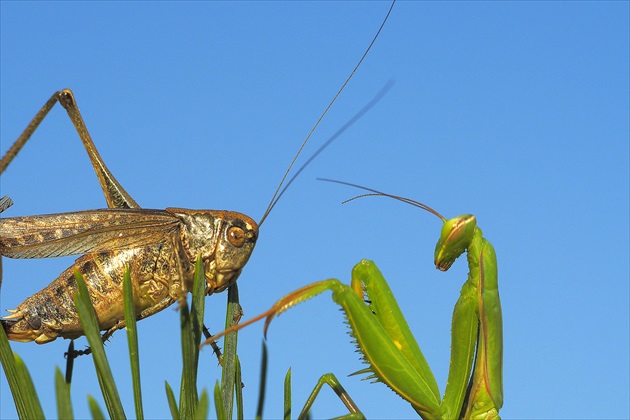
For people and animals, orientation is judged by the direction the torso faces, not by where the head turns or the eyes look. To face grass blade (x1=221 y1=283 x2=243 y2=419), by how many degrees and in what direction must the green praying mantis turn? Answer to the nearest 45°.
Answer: approximately 45° to its left

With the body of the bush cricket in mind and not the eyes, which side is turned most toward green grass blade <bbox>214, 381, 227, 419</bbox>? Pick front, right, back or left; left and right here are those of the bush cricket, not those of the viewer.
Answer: front

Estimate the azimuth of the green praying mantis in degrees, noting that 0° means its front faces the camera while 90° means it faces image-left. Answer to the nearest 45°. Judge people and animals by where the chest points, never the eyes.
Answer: approximately 90°

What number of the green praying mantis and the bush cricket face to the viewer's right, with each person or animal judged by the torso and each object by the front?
1

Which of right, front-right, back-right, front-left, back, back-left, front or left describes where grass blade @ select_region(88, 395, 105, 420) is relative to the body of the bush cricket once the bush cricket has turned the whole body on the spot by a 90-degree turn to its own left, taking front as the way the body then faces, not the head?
back

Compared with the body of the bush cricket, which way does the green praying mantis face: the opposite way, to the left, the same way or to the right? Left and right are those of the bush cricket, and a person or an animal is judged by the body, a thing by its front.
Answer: the opposite way

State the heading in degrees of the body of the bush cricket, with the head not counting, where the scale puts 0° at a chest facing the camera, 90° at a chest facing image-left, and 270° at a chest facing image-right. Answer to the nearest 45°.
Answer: approximately 270°

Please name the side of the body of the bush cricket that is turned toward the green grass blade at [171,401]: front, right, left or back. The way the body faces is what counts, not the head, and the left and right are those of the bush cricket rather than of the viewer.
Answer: right
